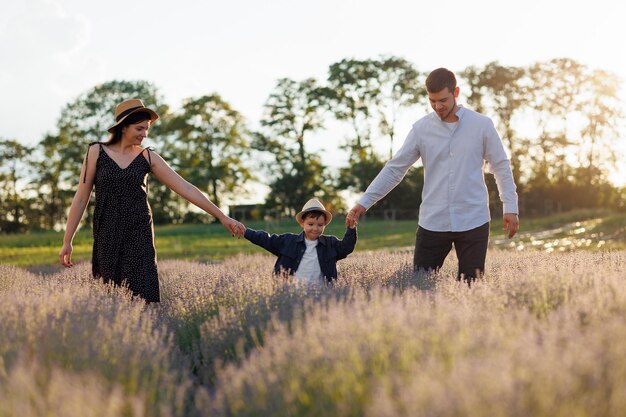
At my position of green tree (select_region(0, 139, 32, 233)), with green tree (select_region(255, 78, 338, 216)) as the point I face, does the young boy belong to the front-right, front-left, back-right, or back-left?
front-right

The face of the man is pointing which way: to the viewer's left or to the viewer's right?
to the viewer's left

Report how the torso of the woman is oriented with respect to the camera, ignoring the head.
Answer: toward the camera

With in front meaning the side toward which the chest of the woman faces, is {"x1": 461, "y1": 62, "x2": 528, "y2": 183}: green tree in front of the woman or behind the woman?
behind

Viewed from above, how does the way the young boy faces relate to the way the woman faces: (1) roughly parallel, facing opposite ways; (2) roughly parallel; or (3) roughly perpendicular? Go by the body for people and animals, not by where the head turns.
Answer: roughly parallel

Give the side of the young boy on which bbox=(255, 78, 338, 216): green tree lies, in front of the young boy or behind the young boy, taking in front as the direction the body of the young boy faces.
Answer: behind

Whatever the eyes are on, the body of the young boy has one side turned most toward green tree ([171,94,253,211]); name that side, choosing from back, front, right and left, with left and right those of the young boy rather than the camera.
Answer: back

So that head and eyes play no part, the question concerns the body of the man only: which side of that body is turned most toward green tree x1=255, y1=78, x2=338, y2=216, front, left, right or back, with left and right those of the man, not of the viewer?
back

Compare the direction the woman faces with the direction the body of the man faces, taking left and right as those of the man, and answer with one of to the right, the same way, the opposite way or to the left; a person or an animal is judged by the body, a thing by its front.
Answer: the same way

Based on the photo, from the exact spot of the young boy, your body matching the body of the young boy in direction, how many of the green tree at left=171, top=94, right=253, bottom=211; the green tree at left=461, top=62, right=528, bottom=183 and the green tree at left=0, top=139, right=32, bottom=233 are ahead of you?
0

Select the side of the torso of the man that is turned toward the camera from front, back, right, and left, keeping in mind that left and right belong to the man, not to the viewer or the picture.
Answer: front

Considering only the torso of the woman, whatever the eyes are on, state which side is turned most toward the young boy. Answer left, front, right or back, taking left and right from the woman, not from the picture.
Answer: left

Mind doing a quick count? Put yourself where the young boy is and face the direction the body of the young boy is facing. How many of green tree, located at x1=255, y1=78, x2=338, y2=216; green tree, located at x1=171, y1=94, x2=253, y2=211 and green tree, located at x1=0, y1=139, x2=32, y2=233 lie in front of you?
0

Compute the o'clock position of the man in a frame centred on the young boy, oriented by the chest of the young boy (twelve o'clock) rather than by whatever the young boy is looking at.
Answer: The man is roughly at 10 o'clock from the young boy.

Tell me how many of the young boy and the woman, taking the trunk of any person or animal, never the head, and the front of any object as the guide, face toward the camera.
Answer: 2

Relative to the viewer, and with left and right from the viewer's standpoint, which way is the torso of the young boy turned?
facing the viewer

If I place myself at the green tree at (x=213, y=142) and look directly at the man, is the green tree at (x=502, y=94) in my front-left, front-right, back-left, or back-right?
front-left
